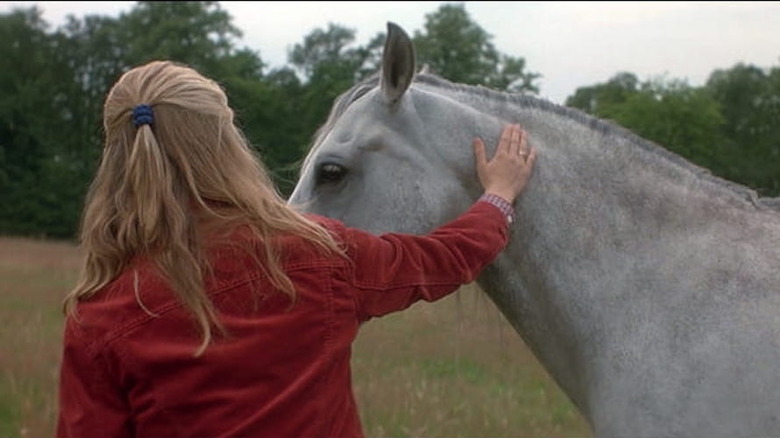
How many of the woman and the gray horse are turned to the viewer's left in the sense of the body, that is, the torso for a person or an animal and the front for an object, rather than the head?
1

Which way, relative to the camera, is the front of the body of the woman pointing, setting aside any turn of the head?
away from the camera

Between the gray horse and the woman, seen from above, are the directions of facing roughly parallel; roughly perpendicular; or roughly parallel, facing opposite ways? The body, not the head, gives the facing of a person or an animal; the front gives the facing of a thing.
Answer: roughly perpendicular

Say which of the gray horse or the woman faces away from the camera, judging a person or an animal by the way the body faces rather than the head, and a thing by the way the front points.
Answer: the woman

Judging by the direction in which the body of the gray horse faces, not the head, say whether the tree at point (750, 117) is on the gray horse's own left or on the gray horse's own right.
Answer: on the gray horse's own right

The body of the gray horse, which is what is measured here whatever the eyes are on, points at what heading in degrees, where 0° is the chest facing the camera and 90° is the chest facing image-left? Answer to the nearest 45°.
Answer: approximately 90°

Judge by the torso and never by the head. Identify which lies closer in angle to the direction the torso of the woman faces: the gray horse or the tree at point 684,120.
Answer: the tree

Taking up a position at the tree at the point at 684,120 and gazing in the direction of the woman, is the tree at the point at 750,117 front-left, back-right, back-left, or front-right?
back-left

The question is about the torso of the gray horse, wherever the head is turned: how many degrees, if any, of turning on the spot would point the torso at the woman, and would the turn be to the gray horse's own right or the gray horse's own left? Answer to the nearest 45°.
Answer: approximately 45° to the gray horse's own left

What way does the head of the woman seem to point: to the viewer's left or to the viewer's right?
to the viewer's right
